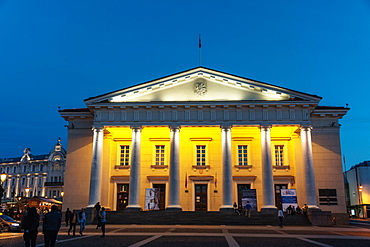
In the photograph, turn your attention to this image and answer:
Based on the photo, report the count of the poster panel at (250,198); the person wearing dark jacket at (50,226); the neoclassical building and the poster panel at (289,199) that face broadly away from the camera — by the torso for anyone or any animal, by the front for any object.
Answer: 1

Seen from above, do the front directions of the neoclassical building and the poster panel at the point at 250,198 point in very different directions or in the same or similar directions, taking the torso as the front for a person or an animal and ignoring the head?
same or similar directions

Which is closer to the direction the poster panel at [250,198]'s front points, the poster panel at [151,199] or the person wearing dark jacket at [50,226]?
the person wearing dark jacket

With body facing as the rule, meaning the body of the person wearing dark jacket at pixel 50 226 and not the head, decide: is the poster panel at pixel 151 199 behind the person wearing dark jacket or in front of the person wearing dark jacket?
in front

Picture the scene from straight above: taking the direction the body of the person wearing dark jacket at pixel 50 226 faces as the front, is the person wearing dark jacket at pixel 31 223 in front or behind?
in front

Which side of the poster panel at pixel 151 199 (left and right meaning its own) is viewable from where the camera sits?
front

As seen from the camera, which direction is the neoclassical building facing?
toward the camera

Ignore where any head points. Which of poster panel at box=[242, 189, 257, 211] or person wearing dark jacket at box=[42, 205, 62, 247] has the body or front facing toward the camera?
the poster panel

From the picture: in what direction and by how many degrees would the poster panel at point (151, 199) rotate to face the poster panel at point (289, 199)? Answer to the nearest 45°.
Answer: approximately 90° to its left

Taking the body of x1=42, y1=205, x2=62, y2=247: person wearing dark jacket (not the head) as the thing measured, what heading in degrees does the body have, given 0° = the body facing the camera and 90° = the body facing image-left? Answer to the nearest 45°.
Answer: approximately 180°

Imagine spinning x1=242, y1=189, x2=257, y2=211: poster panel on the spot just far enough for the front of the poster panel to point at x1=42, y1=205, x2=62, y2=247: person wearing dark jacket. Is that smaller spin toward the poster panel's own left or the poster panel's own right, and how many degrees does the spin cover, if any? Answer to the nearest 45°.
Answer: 0° — it already faces them

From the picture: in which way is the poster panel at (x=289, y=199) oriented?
toward the camera

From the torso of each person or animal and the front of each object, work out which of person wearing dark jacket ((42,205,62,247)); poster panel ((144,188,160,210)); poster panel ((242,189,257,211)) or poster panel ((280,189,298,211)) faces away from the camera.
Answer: the person wearing dark jacket

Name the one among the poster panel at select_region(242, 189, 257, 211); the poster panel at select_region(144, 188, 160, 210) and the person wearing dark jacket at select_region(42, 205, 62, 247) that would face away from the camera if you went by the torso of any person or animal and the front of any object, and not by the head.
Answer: the person wearing dark jacket
